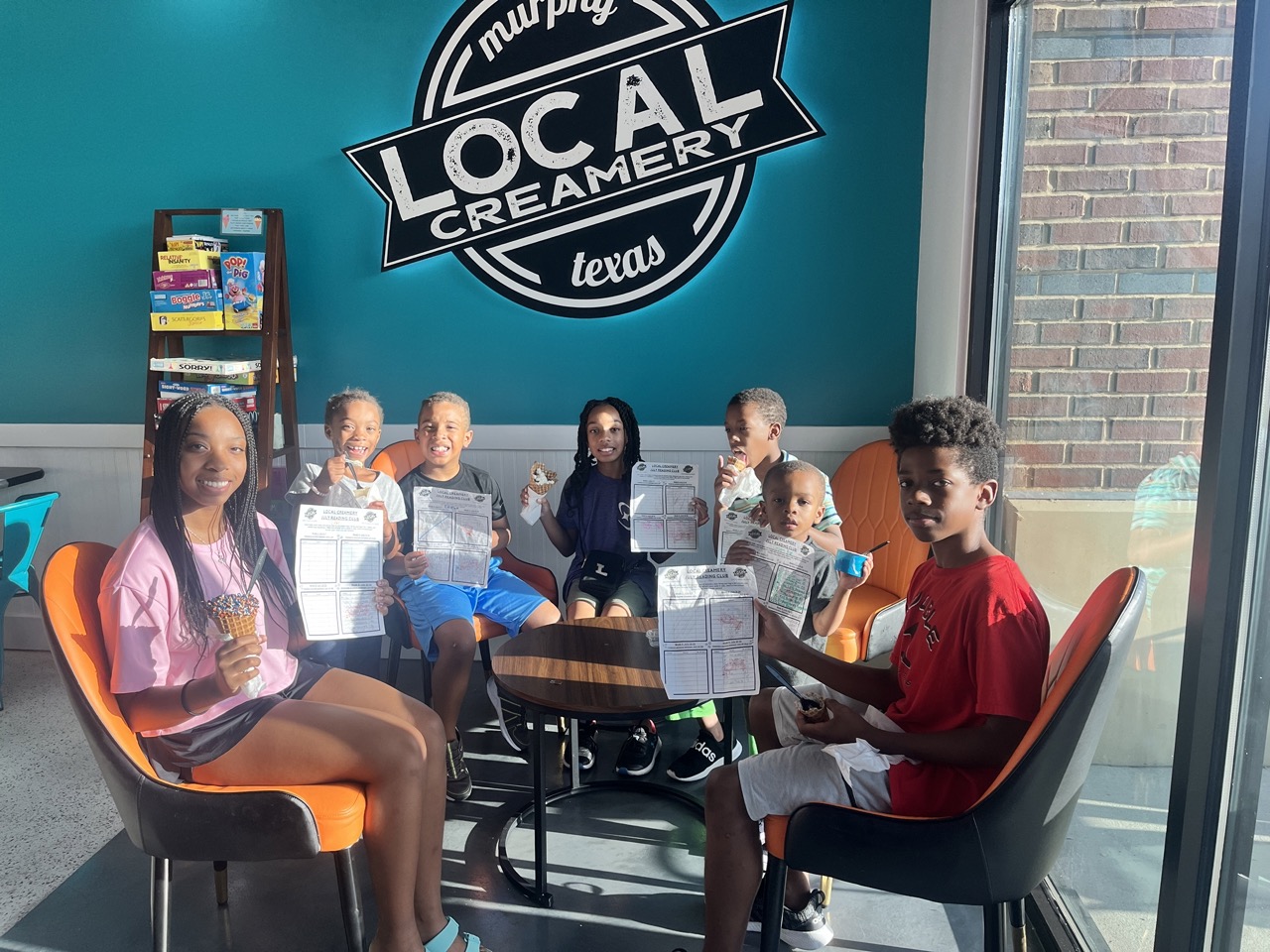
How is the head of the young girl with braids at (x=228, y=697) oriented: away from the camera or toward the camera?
toward the camera

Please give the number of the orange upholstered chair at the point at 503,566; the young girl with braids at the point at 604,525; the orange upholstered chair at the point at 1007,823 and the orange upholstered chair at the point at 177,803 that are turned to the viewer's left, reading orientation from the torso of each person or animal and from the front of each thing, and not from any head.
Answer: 1

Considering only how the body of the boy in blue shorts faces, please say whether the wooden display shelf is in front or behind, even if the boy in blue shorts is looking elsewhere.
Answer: behind

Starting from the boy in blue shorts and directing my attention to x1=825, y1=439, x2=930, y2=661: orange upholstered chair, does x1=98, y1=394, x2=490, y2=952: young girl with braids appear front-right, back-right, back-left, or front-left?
back-right

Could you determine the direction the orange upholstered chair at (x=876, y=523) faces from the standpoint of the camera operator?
facing the viewer and to the left of the viewer

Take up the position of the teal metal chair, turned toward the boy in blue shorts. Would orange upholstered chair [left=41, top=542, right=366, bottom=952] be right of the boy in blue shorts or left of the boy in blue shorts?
right

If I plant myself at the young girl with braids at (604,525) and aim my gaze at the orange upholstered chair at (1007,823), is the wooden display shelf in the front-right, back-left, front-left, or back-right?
back-right

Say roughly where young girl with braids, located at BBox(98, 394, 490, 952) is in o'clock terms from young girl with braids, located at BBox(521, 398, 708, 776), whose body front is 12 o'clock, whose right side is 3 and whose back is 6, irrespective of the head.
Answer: young girl with braids, located at BBox(98, 394, 490, 952) is roughly at 1 o'clock from young girl with braids, located at BBox(521, 398, 708, 776).

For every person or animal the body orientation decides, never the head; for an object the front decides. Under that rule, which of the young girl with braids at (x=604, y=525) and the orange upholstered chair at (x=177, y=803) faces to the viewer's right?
the orange upholstered chair

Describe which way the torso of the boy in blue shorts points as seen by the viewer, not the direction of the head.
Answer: toward the camera

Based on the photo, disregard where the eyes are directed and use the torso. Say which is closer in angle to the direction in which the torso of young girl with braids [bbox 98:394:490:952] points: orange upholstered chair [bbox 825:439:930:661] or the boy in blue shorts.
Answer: the orange upholstered chair

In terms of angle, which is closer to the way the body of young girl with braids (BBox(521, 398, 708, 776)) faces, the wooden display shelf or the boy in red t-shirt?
the boy in red t-shirt
